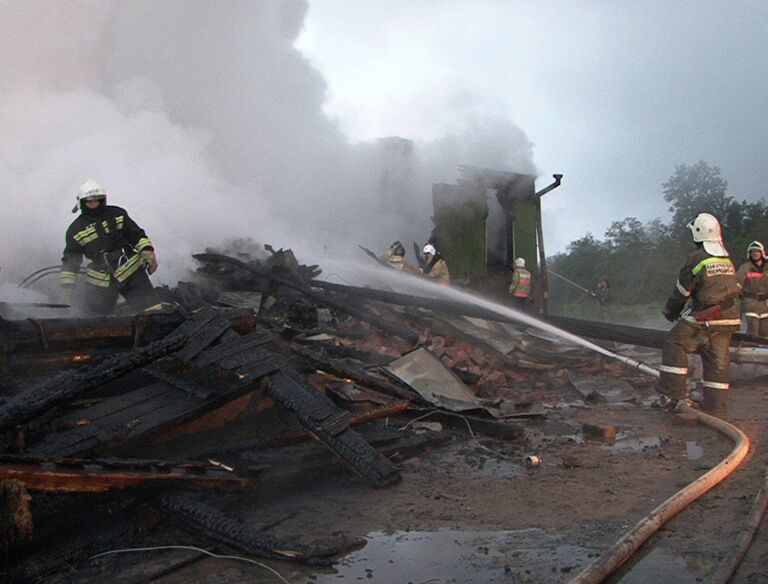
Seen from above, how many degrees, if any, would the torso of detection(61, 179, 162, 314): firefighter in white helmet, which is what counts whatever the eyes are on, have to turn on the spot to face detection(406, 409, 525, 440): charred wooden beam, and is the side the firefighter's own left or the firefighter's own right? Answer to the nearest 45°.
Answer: approximately 45° to the firefighter's own left

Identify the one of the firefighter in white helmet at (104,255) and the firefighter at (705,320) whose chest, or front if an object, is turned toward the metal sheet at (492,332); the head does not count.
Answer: the firefighter

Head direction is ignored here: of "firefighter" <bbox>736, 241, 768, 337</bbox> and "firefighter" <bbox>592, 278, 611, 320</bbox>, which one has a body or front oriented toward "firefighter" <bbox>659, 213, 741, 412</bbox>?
"firefighter" <bbox>736, 241, 768, 337</bbox>

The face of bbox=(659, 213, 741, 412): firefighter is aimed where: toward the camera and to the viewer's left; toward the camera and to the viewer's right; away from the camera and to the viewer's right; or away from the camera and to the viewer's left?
away from the camera and to the viewer's left

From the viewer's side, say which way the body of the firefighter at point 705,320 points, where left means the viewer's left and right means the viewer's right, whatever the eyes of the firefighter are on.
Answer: facing away from the viewer and to the left of the viewer

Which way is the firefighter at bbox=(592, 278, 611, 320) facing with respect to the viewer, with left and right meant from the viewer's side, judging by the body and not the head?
facing to the left of the viewer

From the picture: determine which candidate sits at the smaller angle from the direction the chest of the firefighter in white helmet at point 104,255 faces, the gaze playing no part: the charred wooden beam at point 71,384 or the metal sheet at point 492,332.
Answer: the charred wooden beam

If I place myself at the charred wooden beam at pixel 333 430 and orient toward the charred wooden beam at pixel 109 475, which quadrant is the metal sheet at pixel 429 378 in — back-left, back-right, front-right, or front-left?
back-right

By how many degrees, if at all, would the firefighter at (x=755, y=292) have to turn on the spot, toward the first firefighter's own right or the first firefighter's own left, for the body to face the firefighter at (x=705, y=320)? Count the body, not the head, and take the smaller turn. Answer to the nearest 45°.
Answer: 0° — they already face them
